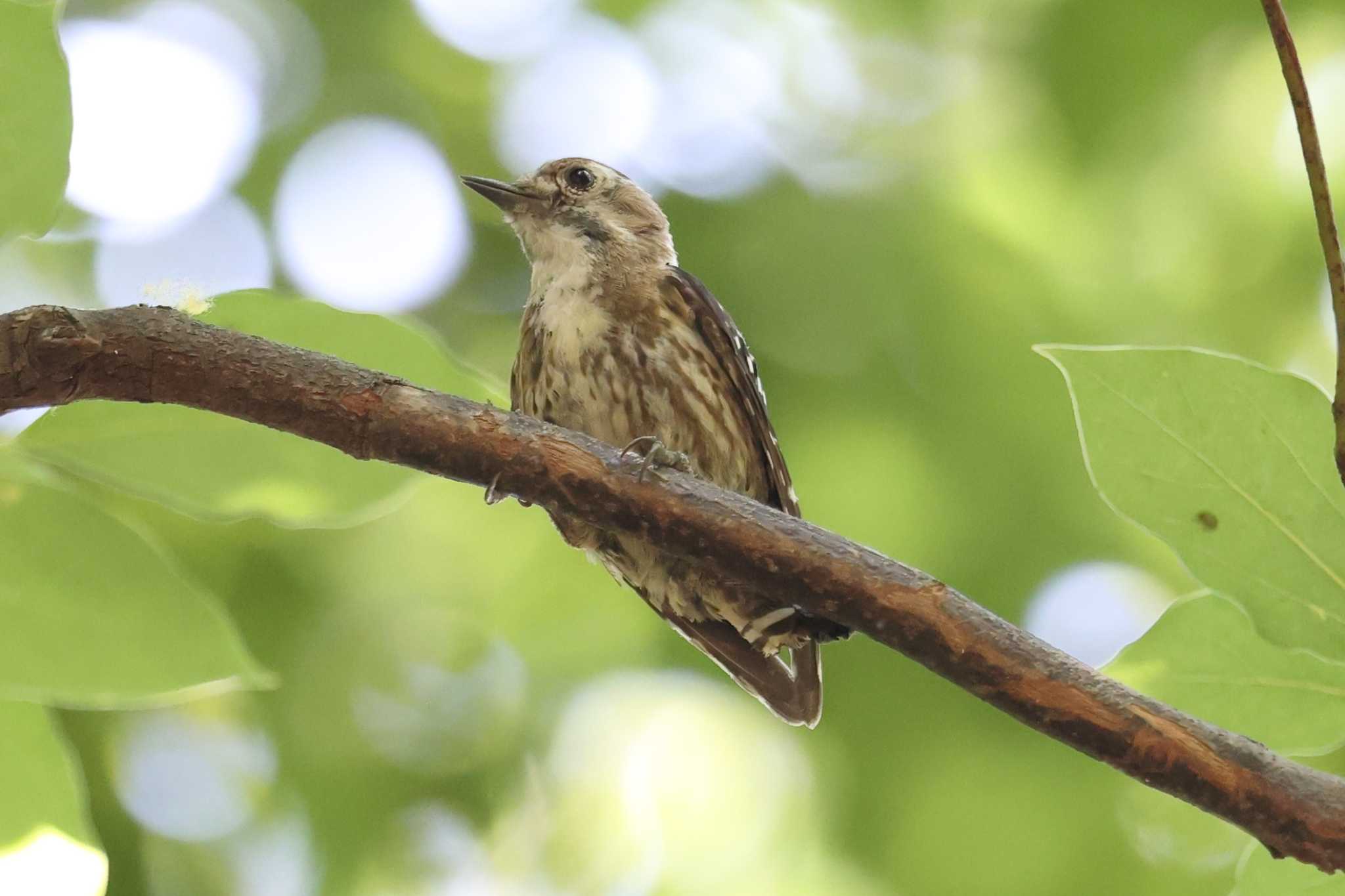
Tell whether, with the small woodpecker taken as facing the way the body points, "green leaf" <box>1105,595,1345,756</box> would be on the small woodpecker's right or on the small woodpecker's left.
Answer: on the small woodpecker's left

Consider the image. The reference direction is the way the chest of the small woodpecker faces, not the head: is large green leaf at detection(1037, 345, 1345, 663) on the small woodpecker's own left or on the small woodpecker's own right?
on the small woodpecker's own left

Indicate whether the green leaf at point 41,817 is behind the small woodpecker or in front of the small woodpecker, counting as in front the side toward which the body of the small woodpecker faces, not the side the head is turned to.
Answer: in front

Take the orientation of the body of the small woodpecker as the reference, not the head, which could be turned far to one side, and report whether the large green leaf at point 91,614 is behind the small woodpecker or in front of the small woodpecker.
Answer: in front

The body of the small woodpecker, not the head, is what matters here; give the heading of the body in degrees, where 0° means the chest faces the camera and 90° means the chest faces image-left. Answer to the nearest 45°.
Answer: approximately 45°

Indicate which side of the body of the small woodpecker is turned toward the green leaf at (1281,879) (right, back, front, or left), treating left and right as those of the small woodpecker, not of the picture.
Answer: left

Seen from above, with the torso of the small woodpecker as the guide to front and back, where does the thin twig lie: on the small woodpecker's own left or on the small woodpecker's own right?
on the small woodpecker's own left
